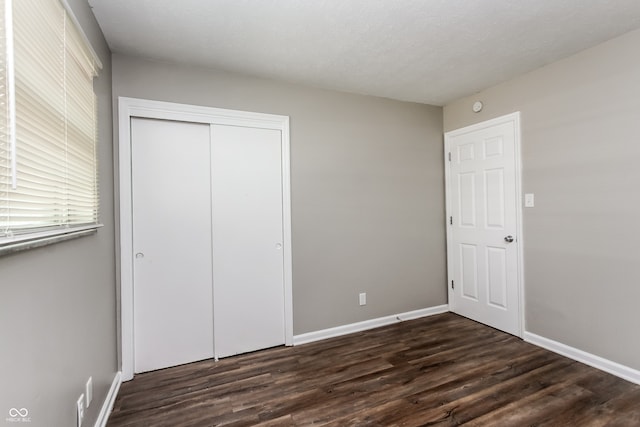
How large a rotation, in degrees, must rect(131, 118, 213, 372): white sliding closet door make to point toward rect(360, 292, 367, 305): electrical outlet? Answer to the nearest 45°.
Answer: approximately 45° to its left

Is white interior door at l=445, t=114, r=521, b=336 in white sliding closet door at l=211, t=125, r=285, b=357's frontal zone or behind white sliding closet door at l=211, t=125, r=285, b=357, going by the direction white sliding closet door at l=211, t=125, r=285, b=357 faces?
frontal zone

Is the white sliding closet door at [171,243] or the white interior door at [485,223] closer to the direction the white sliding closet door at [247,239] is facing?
the white interior door

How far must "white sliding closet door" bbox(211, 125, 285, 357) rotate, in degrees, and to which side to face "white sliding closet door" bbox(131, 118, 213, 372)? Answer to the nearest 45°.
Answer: approximately 135° to its right

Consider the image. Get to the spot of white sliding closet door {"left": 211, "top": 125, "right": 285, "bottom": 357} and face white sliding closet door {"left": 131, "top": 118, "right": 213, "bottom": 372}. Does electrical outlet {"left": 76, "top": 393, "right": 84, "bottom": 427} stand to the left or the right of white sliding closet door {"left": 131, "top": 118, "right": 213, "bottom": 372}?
left

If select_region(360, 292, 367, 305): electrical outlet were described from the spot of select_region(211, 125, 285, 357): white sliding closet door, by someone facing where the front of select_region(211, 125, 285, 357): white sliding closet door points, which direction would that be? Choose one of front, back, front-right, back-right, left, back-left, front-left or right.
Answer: front-left

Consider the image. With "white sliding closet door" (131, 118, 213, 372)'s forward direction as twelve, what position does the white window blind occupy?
The white window blind is roughly at 2 o'clock from the white sliding closet door.

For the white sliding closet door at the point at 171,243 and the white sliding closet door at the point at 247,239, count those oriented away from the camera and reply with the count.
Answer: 0

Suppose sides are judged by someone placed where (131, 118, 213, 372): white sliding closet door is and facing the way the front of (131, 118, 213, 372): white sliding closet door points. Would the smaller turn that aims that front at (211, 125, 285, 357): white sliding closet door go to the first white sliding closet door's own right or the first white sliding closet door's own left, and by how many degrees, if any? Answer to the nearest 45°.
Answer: approximately 45° to the first white sliding closet door's own left

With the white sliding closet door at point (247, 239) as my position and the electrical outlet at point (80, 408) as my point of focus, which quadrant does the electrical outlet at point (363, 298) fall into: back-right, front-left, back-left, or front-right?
back-left

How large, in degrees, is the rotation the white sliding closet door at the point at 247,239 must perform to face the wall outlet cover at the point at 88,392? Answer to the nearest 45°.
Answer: approximately 90° to its right

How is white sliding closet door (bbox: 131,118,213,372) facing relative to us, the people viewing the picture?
facing the viewer and to the right of the viewer
